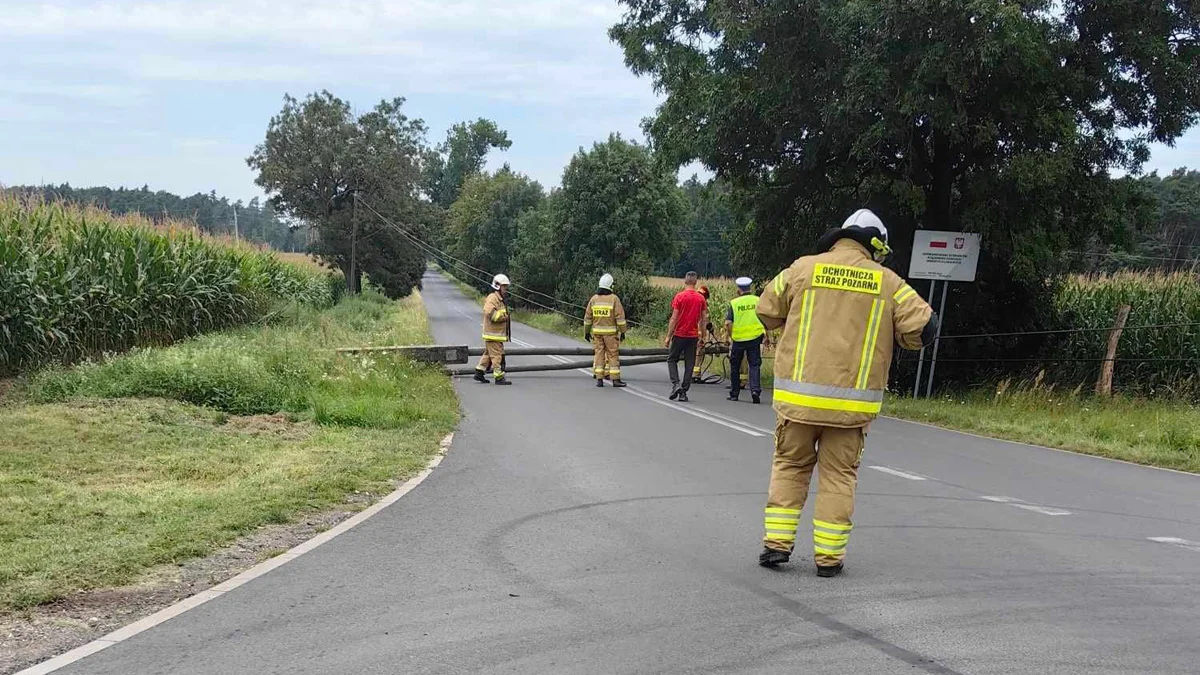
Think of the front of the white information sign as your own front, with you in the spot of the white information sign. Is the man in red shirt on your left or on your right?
on your right

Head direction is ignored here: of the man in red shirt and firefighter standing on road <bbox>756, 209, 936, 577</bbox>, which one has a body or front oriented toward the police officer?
the firefighter standing on road

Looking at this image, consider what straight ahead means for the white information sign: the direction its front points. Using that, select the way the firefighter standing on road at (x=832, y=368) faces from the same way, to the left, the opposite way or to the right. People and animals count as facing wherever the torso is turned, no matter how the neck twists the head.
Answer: the opposite way

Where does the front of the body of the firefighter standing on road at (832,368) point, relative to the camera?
away from the camera

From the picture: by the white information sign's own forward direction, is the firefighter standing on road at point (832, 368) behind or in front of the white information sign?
in front

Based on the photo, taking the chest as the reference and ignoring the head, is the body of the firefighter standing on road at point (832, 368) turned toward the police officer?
yes
